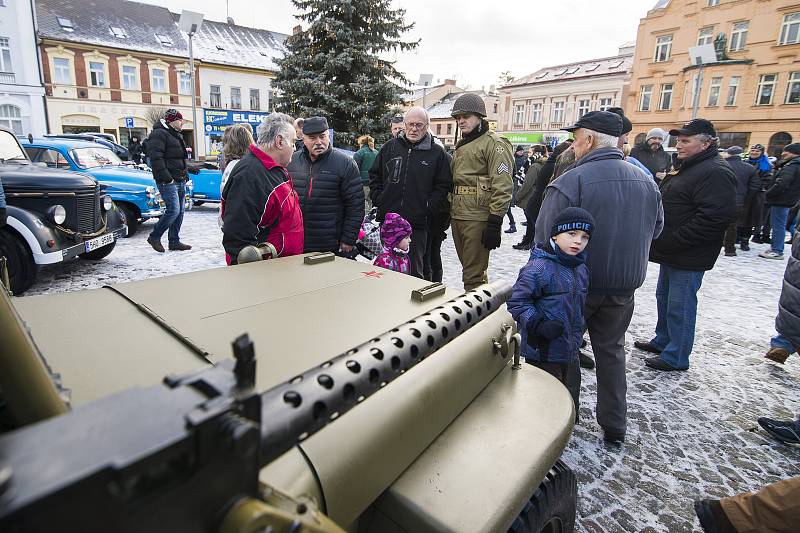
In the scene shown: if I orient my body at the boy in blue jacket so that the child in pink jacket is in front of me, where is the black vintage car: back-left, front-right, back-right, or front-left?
front-left

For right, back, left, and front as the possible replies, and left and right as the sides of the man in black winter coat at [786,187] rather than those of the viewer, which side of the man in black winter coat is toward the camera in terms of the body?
left

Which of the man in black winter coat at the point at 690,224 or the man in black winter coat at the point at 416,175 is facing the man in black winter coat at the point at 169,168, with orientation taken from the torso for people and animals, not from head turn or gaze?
the man in black winter coat at the point at 690,224

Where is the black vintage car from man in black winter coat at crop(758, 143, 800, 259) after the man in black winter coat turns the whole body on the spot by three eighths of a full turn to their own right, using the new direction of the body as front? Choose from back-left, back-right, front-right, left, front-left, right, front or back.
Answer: back

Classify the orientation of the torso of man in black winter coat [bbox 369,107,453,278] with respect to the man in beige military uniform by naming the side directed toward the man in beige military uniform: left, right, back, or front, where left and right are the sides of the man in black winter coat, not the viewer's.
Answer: left

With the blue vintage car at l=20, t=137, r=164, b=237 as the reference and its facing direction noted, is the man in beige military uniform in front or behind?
in front

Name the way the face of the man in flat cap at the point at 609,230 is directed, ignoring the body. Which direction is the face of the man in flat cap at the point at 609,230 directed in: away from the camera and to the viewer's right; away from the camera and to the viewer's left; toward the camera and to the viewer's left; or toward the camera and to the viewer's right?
away from the camera and to the viewer's left

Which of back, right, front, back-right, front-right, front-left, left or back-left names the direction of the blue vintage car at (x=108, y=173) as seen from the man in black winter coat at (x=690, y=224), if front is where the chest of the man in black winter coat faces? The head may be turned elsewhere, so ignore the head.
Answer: front

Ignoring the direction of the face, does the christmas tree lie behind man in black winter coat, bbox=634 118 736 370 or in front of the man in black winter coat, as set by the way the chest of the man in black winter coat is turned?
in front

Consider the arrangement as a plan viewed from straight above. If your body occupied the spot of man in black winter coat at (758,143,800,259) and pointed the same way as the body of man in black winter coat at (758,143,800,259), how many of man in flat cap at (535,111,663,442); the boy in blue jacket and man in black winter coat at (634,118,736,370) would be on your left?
3

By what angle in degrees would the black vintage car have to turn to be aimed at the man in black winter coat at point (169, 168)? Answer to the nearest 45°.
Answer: approximately 90° to its left

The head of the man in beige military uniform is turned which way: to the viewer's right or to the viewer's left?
to the viewer's left

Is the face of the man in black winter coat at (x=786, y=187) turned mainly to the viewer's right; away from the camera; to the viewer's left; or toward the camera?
to the viewer's left

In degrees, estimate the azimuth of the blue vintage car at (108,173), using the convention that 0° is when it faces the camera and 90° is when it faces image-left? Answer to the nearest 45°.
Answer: approximately 315°

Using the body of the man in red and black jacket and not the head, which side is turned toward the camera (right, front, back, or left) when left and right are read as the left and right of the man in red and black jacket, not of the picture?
right

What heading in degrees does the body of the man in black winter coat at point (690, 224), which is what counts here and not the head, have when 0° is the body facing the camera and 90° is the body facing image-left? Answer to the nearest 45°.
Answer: approximately 90°
